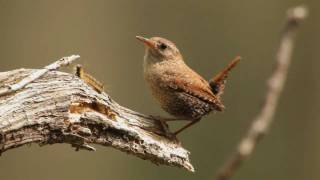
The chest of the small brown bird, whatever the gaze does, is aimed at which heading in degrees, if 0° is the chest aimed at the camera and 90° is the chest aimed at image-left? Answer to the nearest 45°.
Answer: approximately 90°

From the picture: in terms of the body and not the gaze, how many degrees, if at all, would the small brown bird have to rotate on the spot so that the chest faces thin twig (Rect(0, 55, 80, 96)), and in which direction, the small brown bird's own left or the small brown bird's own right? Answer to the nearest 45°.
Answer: approximately 45° to the small brown bird's own left
